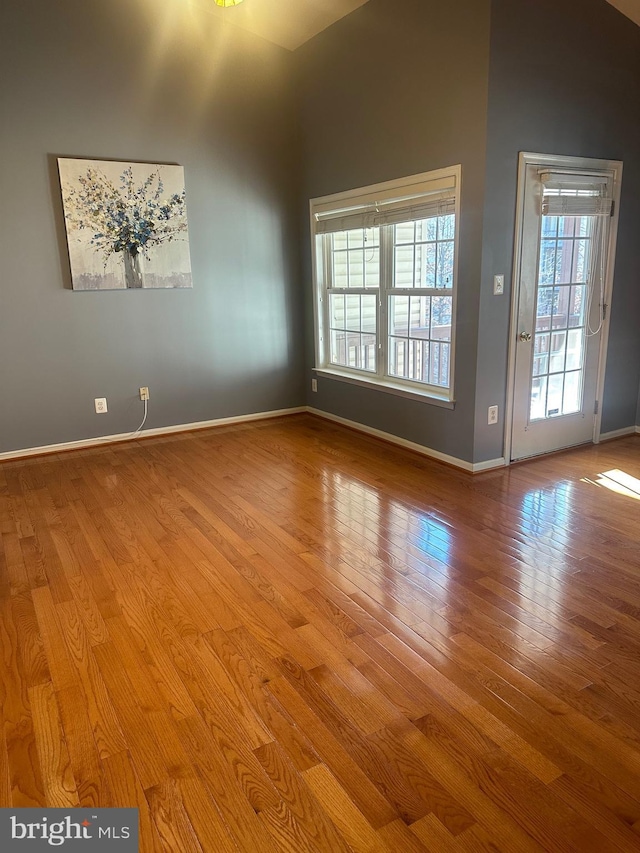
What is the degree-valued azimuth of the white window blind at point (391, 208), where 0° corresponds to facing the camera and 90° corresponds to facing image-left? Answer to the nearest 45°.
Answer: approximately 45°

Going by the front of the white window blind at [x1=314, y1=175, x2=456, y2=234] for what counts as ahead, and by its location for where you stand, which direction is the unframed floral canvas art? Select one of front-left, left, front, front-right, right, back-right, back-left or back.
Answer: front-right
